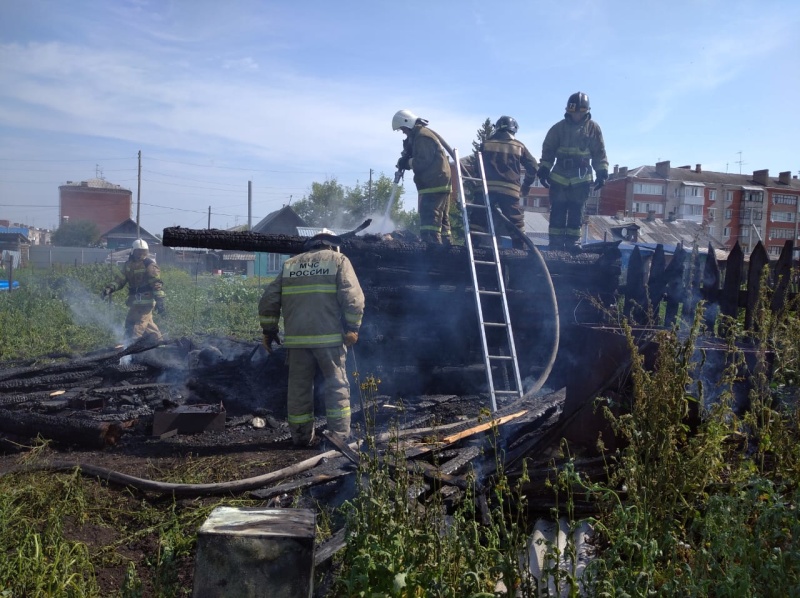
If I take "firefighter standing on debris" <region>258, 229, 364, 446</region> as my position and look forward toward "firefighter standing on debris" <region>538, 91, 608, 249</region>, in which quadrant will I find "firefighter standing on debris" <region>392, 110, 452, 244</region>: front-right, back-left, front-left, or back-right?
front-left

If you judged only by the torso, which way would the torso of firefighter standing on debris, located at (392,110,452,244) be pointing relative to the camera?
to the viewer's left

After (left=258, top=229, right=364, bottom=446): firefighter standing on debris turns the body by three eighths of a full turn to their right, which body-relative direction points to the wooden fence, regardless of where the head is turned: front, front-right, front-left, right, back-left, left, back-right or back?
front-left

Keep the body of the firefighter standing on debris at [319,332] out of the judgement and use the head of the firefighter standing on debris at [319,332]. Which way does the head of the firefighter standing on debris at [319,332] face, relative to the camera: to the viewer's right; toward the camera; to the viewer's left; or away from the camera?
away from the camera

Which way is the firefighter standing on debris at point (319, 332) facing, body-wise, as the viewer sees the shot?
away from the camera

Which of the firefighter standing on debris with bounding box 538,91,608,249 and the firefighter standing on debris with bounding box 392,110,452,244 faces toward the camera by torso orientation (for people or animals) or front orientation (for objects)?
the firefighter standing on debris with bounding box 538,91,608,249

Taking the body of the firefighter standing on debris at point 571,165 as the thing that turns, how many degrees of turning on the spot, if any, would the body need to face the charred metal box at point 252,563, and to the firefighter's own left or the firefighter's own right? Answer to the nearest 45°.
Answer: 0° — they already face it

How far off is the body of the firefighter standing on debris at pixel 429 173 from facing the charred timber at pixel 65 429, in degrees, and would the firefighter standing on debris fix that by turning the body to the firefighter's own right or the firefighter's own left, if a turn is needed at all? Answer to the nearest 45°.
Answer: approximately 45° to the firefighter's own left

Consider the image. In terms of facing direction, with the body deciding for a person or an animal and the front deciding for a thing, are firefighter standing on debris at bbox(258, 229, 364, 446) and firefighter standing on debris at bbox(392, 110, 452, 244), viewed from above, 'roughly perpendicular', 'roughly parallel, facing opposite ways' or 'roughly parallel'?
roughly perpendicular

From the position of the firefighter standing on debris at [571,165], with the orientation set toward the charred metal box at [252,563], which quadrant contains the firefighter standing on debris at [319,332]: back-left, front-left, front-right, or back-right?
front-right

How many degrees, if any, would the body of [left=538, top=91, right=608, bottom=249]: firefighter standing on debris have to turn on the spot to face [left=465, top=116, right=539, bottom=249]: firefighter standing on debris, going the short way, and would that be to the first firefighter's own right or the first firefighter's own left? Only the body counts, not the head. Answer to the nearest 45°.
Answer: approximately 90° to the first firefighter's own right

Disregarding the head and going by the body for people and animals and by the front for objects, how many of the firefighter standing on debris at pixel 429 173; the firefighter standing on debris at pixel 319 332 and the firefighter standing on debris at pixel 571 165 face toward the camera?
1

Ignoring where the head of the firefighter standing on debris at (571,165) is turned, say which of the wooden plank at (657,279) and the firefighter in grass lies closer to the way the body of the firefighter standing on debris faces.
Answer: the wooden plank

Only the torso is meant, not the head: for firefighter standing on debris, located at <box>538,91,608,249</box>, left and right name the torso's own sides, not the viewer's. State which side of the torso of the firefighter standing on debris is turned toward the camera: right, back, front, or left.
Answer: front

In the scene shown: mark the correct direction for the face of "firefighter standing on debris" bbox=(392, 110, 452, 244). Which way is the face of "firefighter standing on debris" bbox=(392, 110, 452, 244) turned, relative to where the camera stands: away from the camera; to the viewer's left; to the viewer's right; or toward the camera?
to the viewer's left

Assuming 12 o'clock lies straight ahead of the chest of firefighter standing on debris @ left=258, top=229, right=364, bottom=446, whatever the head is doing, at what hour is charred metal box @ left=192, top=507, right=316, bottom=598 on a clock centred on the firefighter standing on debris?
The charred metal box is roughly at 6 o'clock from the firefighter standing on debris.
